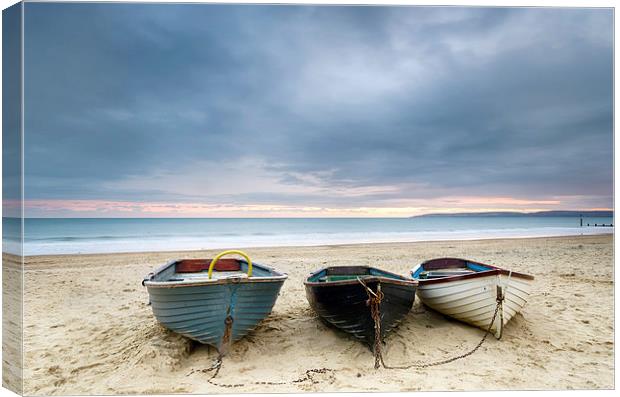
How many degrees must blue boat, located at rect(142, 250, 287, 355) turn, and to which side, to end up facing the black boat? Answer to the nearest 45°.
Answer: approximately 90° to its left

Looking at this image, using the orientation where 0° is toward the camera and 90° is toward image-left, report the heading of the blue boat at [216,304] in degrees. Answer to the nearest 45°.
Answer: approximately 0°

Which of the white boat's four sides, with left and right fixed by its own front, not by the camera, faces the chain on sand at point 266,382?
right

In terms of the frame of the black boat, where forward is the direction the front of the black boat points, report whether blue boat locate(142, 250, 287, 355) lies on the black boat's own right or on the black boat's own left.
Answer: on the black boat's own right

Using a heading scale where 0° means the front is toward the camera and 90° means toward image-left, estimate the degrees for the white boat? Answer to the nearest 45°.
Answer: approximately 315°

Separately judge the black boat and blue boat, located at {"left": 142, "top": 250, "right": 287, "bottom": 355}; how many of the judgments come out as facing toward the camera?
2

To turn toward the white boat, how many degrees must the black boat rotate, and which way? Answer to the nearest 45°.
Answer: approximately 135° to its left

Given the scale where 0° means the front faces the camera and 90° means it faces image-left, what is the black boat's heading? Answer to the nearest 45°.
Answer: approximately 0°

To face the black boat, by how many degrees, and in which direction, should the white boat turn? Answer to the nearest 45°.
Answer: approximately 90° to its right

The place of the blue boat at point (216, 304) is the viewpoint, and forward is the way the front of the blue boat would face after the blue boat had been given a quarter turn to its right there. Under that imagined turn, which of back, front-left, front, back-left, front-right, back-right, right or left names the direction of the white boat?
back
